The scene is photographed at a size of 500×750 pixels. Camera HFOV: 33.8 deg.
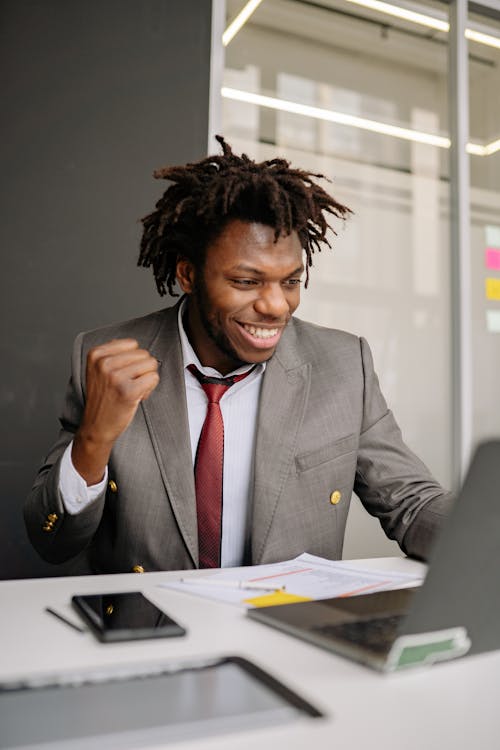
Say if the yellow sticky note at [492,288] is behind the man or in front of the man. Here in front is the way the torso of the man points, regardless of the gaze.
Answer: behind

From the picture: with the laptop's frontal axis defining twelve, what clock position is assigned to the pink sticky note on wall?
The pink sticky note on wall is roughly at 2 o'clock from the laptop.

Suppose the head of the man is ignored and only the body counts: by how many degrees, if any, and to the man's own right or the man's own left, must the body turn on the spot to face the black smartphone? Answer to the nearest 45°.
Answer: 0° — they already face it

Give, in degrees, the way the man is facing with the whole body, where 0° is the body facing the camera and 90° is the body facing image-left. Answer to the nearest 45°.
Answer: approximately 0°

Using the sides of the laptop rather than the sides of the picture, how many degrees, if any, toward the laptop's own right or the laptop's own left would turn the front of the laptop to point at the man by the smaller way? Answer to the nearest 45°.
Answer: approximately 45° to the laptop's own right

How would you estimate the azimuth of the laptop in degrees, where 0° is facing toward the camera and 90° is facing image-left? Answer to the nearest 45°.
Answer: approximately 135°

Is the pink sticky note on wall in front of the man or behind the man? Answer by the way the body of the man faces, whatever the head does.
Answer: behind

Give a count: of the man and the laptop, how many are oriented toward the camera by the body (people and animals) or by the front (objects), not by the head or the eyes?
1

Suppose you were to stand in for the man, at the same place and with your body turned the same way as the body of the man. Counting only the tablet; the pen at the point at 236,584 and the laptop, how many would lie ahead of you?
3

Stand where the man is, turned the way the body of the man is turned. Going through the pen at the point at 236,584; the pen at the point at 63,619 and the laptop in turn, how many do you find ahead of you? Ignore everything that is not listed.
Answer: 3
